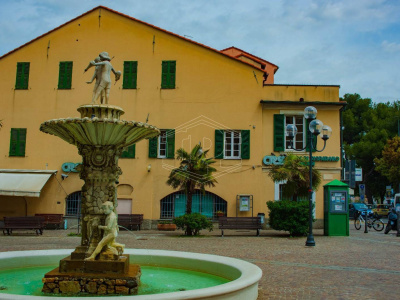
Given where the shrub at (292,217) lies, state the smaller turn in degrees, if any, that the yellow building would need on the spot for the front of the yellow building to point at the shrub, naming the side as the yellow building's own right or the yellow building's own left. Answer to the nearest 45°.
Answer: approximately 45° to the yellow building's own left

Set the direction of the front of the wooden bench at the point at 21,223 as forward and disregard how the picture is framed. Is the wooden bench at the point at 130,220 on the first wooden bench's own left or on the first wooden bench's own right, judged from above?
on the first wooden bench's own left

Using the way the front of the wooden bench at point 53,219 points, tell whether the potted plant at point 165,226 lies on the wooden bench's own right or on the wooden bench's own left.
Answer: on the wooden bench's own left

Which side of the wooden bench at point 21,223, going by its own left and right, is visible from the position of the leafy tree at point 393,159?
left

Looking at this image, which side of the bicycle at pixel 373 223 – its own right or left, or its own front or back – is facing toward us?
left
